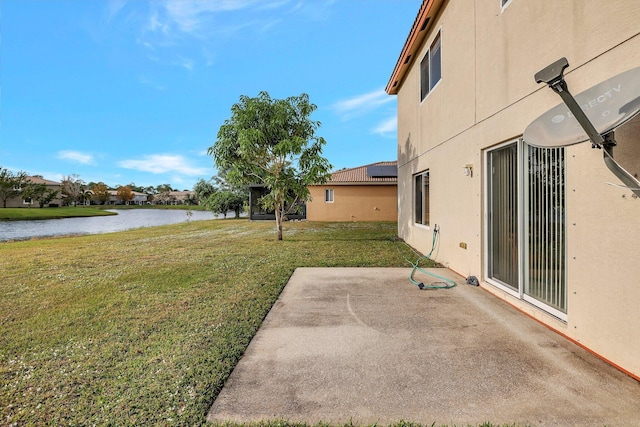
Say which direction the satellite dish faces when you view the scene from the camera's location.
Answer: facing the viewer and to the left of the viewer

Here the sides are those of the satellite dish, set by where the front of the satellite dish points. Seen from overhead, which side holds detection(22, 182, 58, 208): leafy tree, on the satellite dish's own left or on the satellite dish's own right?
on the satellite dish's own right

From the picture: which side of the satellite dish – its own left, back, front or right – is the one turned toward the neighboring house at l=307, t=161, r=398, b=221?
right

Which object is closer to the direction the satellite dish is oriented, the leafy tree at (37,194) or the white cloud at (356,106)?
the leafy tree

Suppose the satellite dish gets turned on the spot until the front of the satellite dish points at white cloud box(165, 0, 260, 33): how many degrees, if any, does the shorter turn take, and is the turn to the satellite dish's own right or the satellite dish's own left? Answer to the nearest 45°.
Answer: approximately 45° to the satellite dish's own right

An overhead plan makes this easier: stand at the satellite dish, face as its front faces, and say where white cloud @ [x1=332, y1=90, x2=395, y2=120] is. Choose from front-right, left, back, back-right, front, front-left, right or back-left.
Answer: right

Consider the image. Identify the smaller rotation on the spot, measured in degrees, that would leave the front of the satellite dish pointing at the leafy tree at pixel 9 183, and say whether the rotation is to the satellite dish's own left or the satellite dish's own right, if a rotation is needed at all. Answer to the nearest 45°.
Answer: approximately 45° to the satellite dish's own right

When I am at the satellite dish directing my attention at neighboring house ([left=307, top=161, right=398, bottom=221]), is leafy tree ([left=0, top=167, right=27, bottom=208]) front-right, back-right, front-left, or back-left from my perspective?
front-left

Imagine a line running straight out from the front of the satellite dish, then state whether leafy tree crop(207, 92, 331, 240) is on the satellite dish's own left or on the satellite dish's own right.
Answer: on the satellite dish's own right

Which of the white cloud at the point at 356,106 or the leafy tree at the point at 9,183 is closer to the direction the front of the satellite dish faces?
the leafy tree
